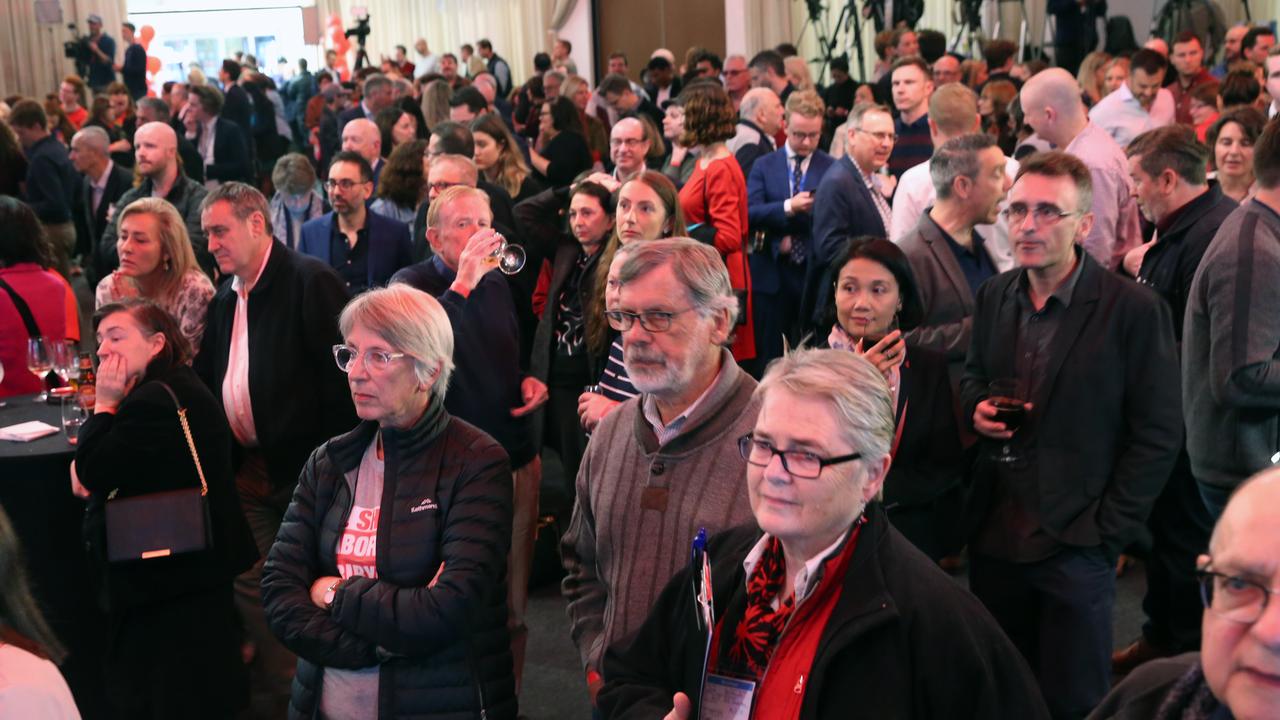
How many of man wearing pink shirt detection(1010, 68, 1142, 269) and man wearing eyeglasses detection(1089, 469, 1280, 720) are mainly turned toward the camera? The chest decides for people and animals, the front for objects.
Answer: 1

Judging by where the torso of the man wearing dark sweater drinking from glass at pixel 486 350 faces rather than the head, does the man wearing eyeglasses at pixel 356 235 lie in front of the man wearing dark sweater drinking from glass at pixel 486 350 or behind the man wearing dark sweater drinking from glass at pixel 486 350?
behind

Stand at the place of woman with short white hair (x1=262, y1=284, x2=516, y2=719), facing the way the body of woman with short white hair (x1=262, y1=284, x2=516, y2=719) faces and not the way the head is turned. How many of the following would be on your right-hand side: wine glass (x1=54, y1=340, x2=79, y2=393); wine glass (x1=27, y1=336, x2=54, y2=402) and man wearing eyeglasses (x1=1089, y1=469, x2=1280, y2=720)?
2

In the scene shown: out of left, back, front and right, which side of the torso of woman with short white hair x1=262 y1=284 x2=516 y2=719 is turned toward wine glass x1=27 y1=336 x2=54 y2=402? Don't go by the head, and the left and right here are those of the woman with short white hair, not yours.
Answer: right

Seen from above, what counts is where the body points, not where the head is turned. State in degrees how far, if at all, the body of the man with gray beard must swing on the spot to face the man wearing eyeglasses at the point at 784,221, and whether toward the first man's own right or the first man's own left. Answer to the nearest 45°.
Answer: approximately 135° to the first man's own right

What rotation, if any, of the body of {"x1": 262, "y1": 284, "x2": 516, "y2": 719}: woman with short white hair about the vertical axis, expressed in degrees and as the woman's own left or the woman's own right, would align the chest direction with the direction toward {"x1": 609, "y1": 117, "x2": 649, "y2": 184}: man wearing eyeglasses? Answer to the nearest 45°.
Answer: approximately 135° to the woman's own right
